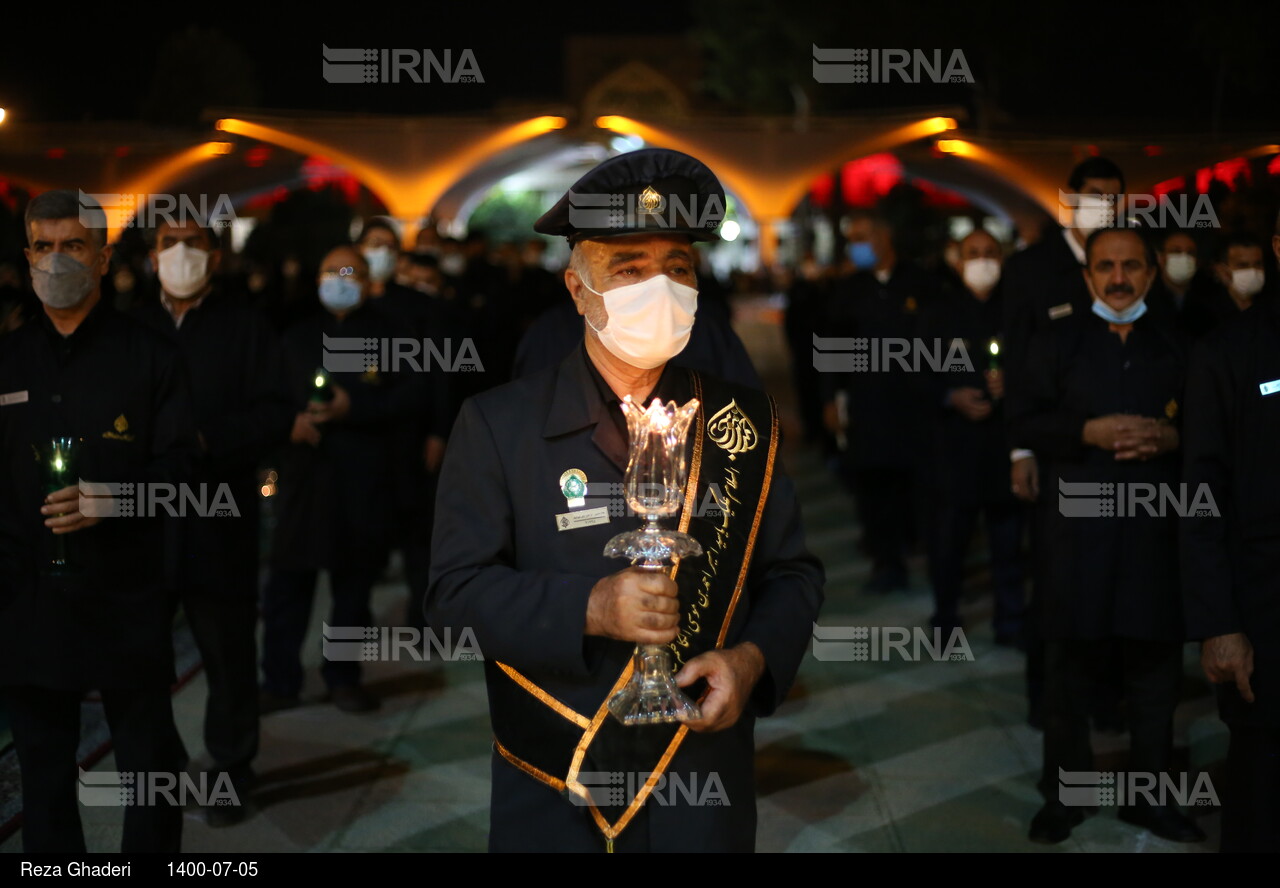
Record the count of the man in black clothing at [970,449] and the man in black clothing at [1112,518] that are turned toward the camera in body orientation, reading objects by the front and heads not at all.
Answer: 2

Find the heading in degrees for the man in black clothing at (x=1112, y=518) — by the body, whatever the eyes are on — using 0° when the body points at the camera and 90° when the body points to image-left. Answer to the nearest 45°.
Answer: approximately 0°

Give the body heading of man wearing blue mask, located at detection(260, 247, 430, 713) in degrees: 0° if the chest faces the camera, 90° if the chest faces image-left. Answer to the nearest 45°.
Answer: approximately 0°

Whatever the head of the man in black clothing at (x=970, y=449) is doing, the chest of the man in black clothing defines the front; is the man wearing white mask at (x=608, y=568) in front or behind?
in front

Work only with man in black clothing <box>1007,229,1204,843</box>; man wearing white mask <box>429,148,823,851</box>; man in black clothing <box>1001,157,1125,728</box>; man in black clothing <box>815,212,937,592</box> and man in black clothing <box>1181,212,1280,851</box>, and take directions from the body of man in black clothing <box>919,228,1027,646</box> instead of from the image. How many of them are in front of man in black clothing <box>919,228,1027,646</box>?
4

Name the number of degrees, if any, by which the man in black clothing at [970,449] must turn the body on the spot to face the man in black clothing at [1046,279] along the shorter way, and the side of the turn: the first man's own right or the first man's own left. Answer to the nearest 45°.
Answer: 0° — they already face them

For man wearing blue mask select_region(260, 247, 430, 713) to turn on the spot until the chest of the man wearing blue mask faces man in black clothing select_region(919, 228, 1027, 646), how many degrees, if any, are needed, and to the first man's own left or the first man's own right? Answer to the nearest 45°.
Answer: approximately 90° to the first man's own left

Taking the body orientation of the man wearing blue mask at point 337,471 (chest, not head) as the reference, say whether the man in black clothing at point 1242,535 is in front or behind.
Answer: in front

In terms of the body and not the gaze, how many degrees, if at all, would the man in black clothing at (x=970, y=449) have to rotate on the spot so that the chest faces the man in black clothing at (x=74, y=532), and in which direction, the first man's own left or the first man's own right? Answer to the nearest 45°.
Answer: approximately 45° to the first man's own right
